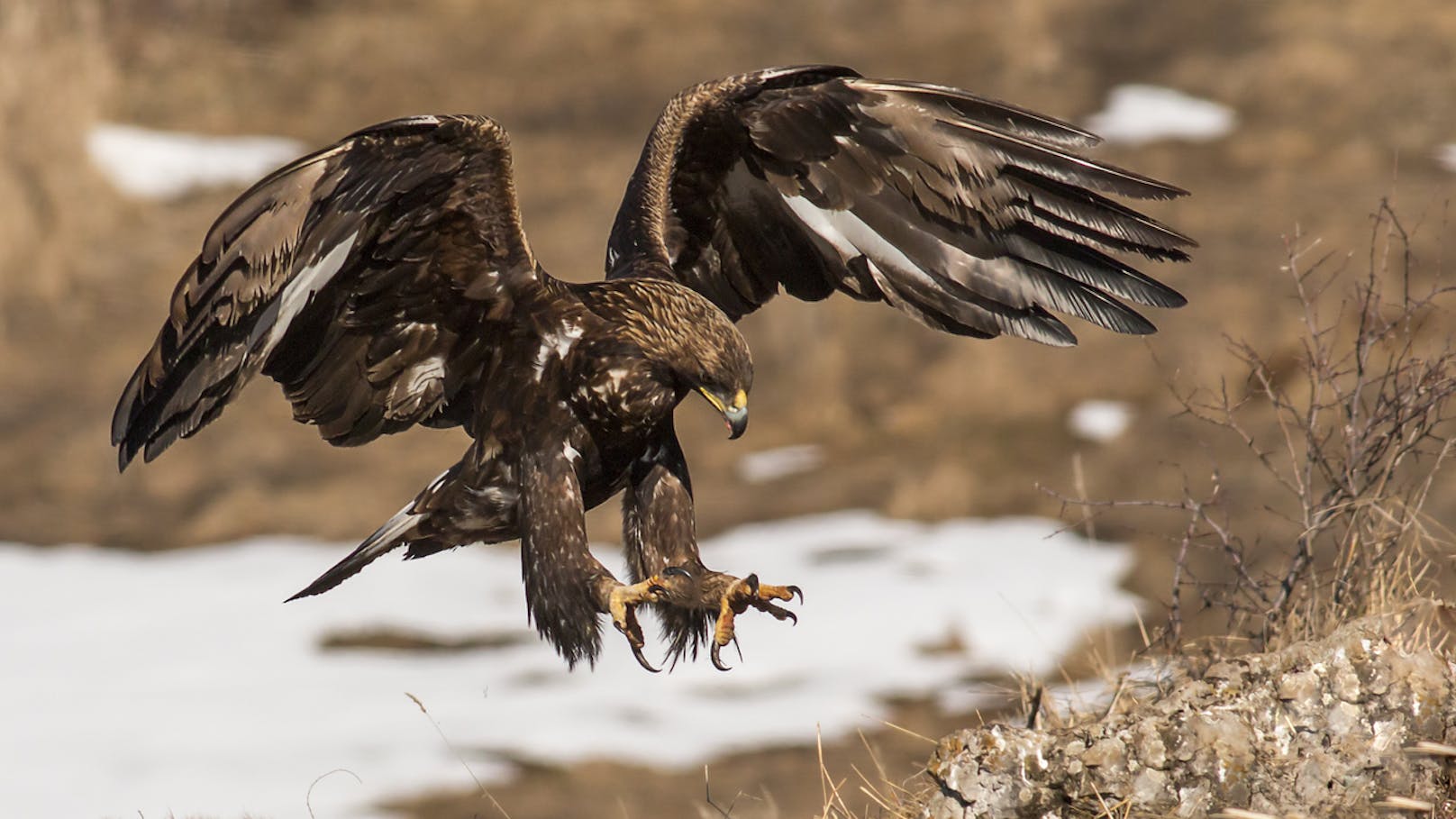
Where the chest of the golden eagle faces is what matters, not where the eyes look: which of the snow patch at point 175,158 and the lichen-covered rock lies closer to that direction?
the lichen-covered rock

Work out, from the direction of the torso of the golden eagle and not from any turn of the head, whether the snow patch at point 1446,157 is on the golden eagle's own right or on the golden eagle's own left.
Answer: on the golden eagle's own left

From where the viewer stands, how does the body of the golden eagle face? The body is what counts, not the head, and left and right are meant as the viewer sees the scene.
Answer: facing the viewer and to the right of the viewer

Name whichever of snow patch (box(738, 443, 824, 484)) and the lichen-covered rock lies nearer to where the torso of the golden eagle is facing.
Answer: the lichen-covered rock

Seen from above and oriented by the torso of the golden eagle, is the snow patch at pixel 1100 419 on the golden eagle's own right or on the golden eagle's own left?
on the golden eagle's own left

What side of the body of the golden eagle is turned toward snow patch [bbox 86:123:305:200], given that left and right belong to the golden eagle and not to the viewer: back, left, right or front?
back

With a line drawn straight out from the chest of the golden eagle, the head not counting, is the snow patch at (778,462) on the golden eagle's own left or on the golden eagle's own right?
on the golden eagle's own left
